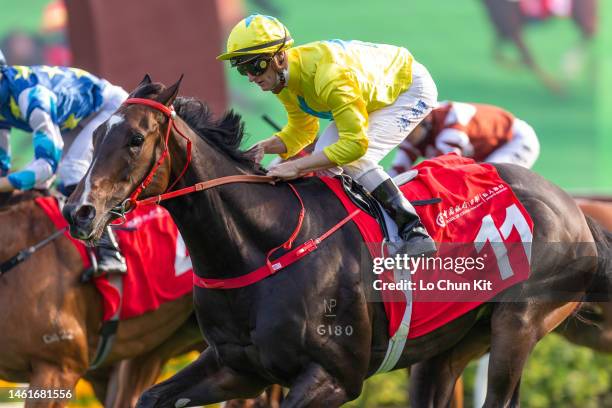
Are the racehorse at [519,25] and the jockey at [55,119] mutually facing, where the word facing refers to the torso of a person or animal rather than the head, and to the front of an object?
no

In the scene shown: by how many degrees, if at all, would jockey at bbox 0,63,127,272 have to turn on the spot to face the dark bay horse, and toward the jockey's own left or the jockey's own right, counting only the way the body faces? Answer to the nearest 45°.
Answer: approximately 90° to the jockey's own left

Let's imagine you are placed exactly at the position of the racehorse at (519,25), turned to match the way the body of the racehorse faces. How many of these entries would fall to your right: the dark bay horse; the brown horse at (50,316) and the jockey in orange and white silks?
0

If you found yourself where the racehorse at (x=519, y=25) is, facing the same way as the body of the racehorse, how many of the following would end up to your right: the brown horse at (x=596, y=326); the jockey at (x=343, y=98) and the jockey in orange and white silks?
0

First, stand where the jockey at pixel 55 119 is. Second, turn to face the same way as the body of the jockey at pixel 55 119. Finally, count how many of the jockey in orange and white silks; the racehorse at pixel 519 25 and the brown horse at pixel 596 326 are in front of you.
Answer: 0

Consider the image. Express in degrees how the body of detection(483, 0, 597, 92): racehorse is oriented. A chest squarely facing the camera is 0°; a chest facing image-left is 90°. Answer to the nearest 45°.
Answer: approximately 90°

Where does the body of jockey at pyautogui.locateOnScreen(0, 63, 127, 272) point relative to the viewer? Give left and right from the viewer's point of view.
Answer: facing to the left of the viewer

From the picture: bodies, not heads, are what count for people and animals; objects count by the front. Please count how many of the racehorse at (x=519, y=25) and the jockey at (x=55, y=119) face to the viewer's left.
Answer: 2

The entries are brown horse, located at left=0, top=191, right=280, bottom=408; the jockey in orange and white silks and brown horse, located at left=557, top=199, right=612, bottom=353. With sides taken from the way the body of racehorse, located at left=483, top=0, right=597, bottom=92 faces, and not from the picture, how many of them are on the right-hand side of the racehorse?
0

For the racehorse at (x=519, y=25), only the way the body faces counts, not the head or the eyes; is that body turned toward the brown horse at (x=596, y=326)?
no

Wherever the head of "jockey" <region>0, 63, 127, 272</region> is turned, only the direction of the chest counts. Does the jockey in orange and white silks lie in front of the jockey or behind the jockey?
behind

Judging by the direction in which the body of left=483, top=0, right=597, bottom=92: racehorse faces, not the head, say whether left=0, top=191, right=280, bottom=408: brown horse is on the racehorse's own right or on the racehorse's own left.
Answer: on the racehorse's own left

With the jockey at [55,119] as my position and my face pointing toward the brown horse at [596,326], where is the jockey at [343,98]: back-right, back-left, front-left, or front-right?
front-right

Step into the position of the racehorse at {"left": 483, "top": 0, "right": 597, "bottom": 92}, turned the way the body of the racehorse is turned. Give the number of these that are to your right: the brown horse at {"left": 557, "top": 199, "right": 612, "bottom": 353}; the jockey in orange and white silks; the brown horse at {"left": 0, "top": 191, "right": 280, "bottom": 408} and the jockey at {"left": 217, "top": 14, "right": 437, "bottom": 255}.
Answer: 0

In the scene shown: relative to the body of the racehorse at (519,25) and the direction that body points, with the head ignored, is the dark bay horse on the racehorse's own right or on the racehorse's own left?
on the racehorse's own left
